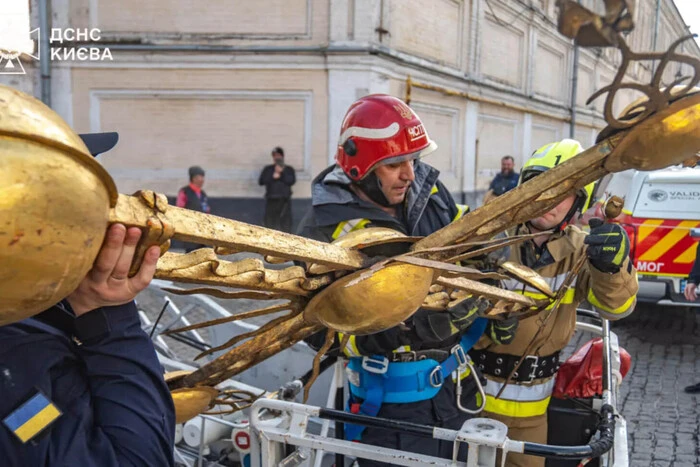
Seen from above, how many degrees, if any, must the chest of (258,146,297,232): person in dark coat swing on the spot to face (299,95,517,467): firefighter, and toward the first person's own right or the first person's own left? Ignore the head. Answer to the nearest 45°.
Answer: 0° — they already face them

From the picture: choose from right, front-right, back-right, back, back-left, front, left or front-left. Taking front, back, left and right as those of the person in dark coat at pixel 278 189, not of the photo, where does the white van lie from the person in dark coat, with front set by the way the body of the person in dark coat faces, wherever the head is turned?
front-left

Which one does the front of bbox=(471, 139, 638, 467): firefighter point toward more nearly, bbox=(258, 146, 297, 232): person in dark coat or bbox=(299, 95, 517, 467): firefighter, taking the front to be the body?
the firefighter

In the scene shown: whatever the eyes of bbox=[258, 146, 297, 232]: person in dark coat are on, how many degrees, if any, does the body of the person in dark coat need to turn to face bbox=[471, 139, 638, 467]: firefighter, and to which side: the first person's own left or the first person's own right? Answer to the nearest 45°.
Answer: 0° — they already face them

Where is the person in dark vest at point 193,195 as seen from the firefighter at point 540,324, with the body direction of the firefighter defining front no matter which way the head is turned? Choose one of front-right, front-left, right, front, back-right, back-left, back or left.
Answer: right

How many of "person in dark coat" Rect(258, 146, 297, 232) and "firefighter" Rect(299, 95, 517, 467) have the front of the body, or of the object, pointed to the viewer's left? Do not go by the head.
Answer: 0

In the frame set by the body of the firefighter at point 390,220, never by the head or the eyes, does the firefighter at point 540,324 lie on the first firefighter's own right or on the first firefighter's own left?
on the first firefighter's own left

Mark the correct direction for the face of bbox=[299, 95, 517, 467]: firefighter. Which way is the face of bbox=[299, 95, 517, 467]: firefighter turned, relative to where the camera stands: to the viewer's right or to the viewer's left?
to the viewer's right

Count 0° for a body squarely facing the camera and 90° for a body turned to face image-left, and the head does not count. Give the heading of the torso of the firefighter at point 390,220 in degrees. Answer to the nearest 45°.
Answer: approximately 315°

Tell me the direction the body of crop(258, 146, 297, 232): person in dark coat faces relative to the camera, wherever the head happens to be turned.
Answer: toward the camera

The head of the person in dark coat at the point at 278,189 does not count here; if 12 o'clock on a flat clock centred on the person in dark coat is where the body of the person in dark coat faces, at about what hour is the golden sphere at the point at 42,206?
The golden sphere is roughly at 12 o'clock from the person in dark coat.

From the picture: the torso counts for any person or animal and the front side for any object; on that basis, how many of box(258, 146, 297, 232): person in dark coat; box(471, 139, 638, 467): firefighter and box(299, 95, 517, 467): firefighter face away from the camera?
0
